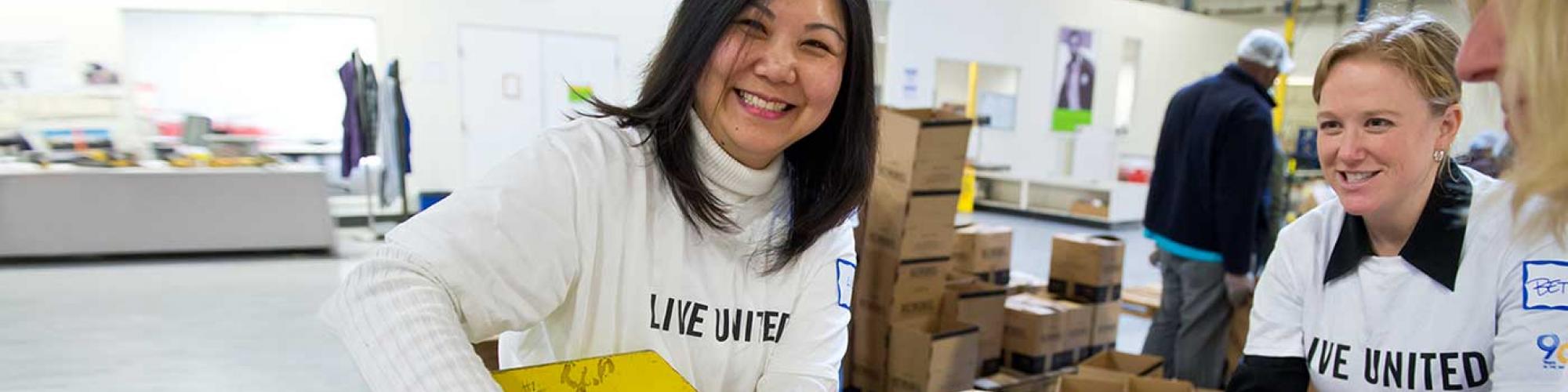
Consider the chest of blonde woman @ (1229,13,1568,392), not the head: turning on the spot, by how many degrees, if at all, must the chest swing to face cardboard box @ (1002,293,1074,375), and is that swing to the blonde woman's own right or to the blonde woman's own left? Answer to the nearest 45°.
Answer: approximately 90° to the blonde woman's own right

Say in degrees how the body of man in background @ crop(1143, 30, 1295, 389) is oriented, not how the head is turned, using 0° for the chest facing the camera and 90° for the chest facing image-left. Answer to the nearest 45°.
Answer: approximately 225°

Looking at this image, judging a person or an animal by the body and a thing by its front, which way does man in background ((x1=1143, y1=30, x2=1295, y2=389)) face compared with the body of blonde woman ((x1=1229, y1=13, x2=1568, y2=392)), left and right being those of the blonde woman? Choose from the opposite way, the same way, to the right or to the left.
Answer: the opposite way

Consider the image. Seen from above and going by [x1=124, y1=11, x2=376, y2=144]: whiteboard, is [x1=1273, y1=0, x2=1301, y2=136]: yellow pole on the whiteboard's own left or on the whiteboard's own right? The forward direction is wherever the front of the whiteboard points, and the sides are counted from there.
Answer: on the whiteboard's own left

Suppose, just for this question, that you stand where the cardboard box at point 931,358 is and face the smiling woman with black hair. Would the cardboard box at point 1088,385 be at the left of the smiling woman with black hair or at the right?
left

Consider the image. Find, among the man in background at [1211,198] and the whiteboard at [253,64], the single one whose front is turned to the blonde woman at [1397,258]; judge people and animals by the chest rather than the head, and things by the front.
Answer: the whiteboard
